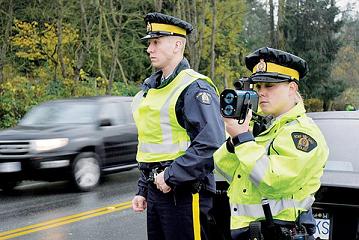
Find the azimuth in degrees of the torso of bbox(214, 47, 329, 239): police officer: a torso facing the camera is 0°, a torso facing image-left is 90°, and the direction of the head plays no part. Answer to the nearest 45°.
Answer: approximately 45°

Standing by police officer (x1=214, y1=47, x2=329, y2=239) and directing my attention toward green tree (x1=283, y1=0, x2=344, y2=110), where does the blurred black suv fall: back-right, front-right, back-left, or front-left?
front-left

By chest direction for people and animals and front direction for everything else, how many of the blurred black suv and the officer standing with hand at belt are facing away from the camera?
0

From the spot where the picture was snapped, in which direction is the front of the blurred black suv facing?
facing the viewer and to the left of the viewer

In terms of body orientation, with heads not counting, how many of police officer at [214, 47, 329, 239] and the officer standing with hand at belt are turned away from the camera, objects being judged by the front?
0

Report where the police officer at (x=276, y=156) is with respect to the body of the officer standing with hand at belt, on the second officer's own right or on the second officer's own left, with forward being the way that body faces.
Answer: on the second officer's own left

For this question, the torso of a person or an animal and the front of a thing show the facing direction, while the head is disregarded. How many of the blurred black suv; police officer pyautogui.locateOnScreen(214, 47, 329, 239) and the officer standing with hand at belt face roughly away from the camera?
0

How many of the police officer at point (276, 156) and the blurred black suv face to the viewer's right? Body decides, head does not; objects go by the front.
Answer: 0
